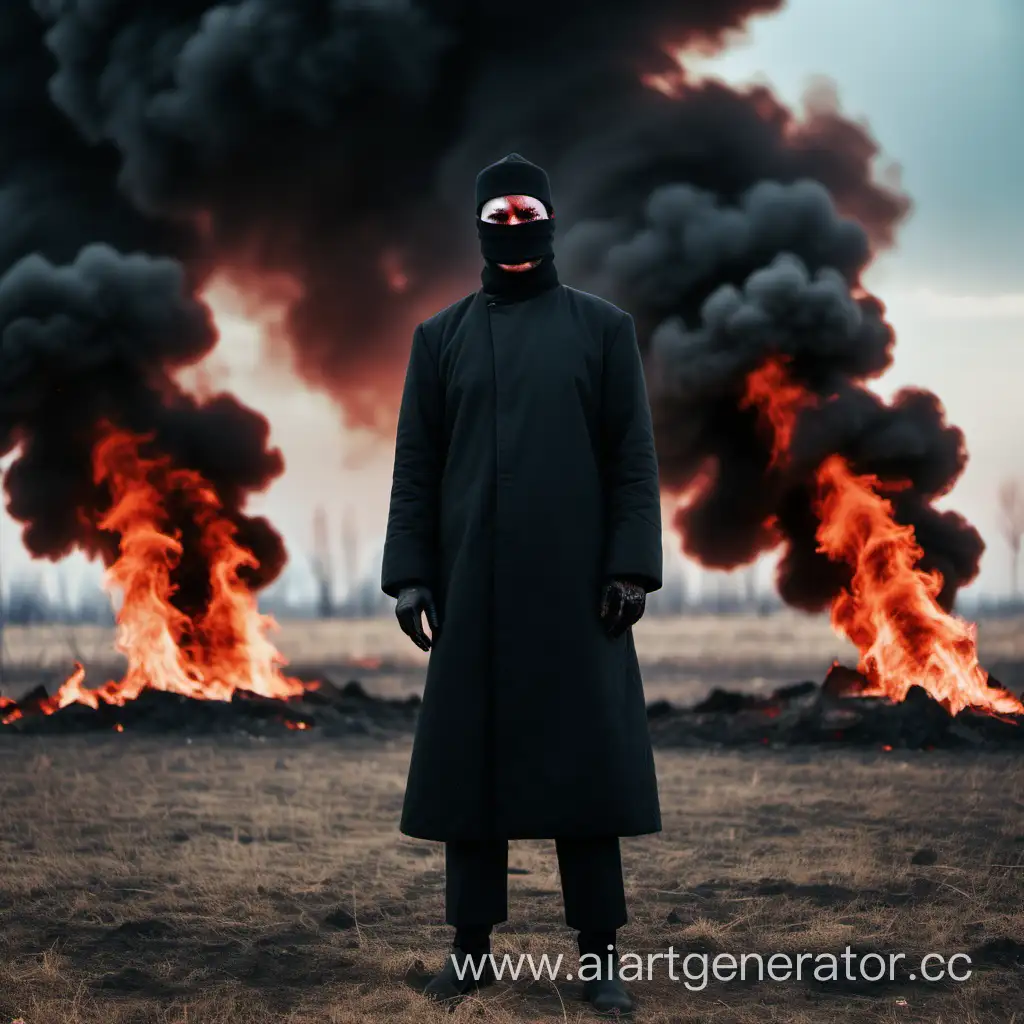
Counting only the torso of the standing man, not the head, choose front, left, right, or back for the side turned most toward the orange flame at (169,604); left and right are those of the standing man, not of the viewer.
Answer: back

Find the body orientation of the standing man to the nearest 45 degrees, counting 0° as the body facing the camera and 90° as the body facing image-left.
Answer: approximately 0°

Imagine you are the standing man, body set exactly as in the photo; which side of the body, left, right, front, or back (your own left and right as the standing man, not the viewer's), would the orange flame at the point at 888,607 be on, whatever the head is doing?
back
